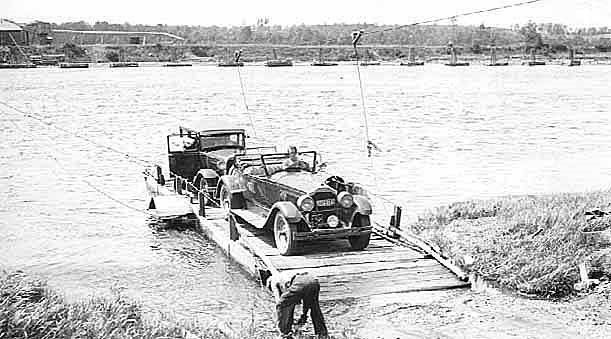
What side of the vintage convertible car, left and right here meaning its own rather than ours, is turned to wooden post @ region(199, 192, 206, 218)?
back

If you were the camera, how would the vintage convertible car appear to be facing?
facing the viewer and to the right of the viewer

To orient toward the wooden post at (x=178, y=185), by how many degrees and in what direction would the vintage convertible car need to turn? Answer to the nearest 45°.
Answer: approximately 180°

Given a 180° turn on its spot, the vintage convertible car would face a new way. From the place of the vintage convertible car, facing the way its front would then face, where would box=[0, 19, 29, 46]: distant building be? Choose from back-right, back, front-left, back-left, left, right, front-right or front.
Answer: front
